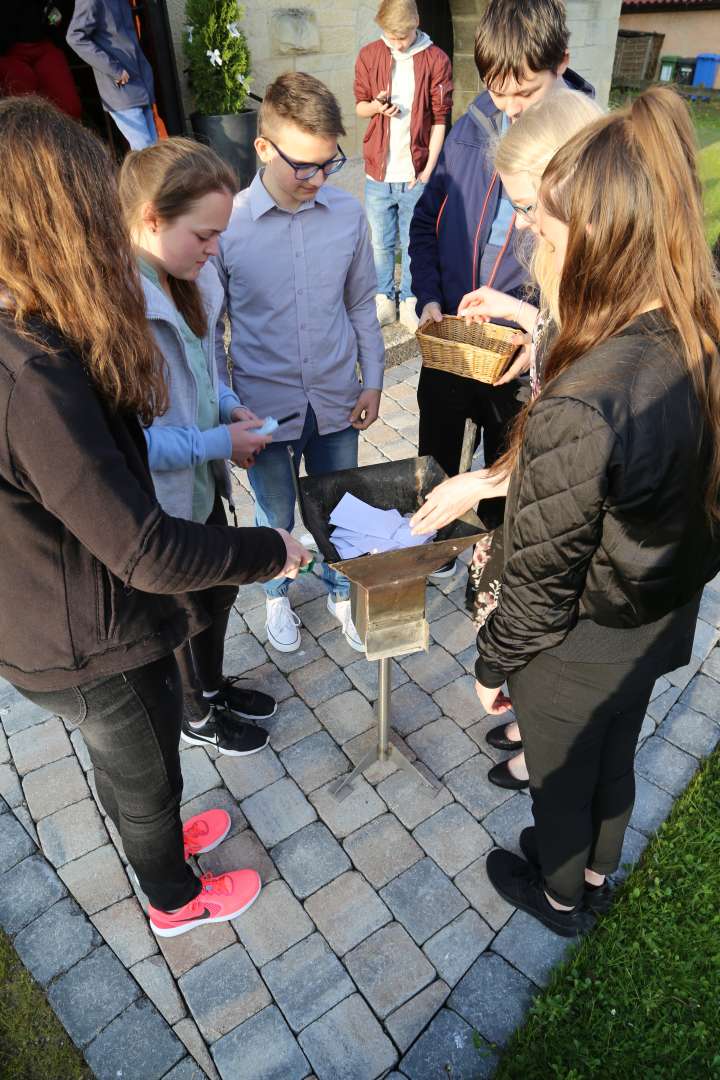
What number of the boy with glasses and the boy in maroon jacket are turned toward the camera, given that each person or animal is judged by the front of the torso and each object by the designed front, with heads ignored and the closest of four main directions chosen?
2

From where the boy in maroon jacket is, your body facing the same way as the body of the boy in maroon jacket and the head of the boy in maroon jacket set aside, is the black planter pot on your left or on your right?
on your right

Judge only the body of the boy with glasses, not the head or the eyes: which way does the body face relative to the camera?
toward the camera

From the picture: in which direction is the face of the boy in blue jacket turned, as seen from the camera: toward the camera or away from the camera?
toward the camera

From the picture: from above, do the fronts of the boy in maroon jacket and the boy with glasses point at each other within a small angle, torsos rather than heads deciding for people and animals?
no

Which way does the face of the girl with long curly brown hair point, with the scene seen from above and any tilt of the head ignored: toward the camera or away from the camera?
away from the camera

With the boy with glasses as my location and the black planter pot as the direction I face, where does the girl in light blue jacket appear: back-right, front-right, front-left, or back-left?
back-left

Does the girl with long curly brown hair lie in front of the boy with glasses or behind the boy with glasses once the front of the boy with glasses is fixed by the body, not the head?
in front

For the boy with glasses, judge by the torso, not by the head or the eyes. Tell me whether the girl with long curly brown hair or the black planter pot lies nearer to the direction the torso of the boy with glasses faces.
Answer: the girl with long curly brown hair

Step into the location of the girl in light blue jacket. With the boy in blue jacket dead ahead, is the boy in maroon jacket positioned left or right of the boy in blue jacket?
left

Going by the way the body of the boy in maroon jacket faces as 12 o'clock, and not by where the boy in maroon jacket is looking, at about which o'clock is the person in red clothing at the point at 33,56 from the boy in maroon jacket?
The person in red clothing is roughly at 3 o'clock from the boy in maroon jacket.

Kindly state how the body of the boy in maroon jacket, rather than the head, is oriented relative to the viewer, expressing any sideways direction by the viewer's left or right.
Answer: facing the viewer

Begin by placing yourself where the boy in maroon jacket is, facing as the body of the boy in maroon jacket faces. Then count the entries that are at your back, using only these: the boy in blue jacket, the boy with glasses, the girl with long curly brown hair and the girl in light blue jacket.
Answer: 0

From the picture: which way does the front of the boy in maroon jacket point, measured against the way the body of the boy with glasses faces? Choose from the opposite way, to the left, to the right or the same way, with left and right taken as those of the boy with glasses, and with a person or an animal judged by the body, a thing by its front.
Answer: the same way

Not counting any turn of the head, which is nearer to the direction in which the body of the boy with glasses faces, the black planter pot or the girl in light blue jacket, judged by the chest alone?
the girl in light blue jacket
